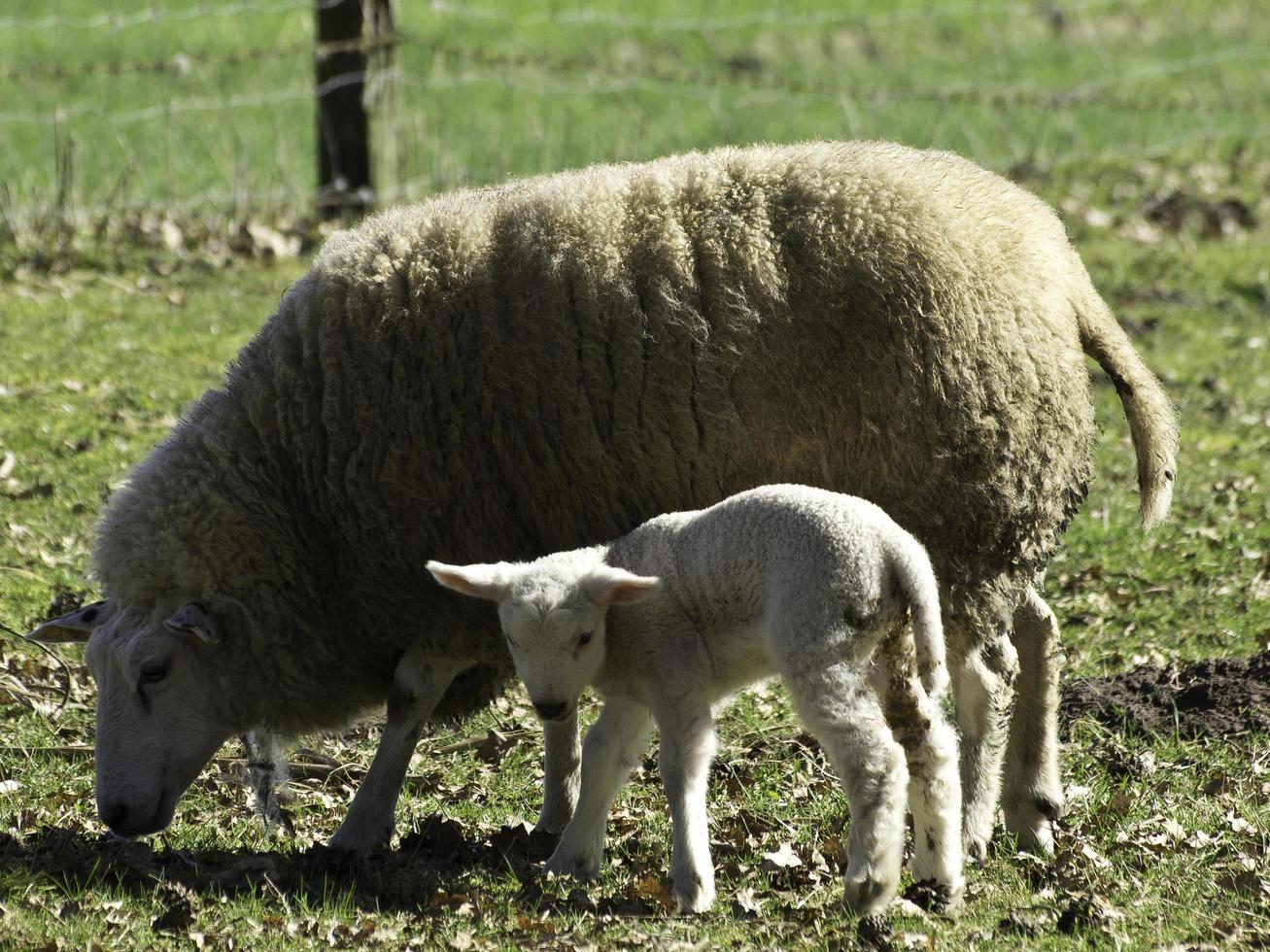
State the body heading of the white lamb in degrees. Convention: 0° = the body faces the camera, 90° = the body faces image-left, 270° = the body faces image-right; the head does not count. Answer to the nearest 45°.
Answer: approximately 90°

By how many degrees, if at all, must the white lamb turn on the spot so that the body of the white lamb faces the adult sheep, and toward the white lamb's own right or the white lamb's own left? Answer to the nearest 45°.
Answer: approximately 45° to the white lamb's own right

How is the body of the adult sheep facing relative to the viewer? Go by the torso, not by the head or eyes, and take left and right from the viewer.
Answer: facing to the left of the viewer

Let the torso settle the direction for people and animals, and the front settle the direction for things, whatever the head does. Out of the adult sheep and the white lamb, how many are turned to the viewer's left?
2

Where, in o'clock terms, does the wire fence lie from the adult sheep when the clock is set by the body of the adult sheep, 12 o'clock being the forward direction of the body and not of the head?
The wire fence is roughly at 3 o'clock from the adult sheep.

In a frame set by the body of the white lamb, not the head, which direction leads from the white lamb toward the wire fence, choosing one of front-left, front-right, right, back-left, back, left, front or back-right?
right

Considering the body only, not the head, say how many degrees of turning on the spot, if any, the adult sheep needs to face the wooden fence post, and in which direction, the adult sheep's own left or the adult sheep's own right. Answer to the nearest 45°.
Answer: approximately 90° to the adult sheep's own right

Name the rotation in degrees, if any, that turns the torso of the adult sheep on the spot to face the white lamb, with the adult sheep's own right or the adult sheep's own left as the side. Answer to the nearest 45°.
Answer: approximately 135° to the adult sheep's own left

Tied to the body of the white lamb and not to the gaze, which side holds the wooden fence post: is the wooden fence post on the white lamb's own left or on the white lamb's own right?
on the white lamb's own right
